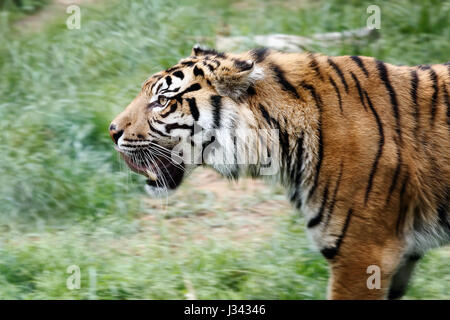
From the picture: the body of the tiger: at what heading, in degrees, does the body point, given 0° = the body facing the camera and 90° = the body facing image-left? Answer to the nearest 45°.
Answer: approximately 90°
